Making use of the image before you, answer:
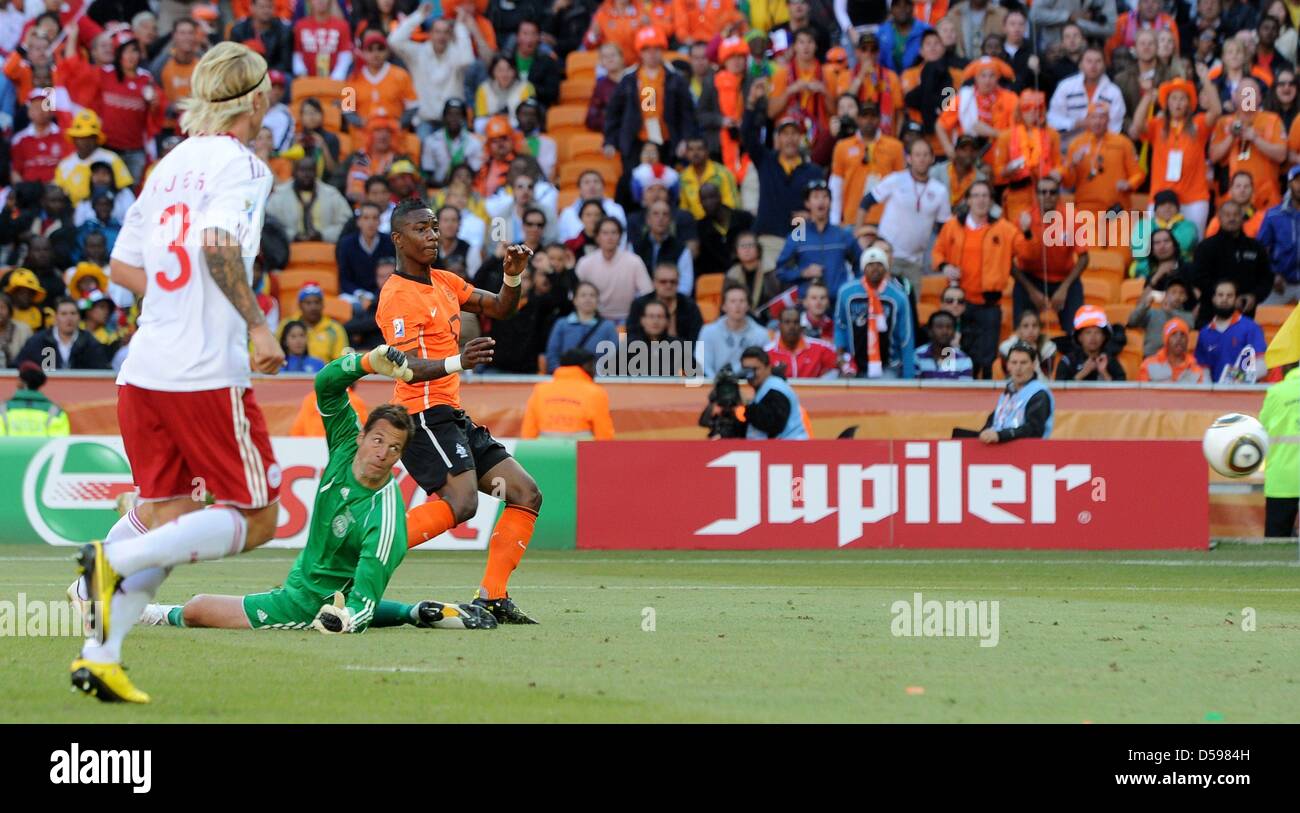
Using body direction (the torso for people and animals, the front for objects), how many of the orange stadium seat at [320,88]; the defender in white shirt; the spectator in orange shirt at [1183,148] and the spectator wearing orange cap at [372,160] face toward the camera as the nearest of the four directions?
3

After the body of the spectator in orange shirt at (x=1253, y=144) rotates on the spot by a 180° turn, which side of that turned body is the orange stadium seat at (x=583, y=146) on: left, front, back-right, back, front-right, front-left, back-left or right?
left

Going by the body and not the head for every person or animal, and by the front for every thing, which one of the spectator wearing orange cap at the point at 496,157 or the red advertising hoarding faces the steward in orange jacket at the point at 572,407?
the spectator wearing orange cap

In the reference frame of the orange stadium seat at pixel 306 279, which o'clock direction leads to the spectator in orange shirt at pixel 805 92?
The spectator in orange shirt is roughly at 9 o'clock from the orange stadium seat.

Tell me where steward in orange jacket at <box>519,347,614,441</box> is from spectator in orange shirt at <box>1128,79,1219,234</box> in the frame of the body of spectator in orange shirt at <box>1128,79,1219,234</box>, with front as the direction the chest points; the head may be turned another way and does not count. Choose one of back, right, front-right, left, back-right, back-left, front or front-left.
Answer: front-right

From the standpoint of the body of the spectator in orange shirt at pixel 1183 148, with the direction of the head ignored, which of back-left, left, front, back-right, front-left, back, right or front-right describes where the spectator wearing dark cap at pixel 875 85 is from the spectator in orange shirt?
right
